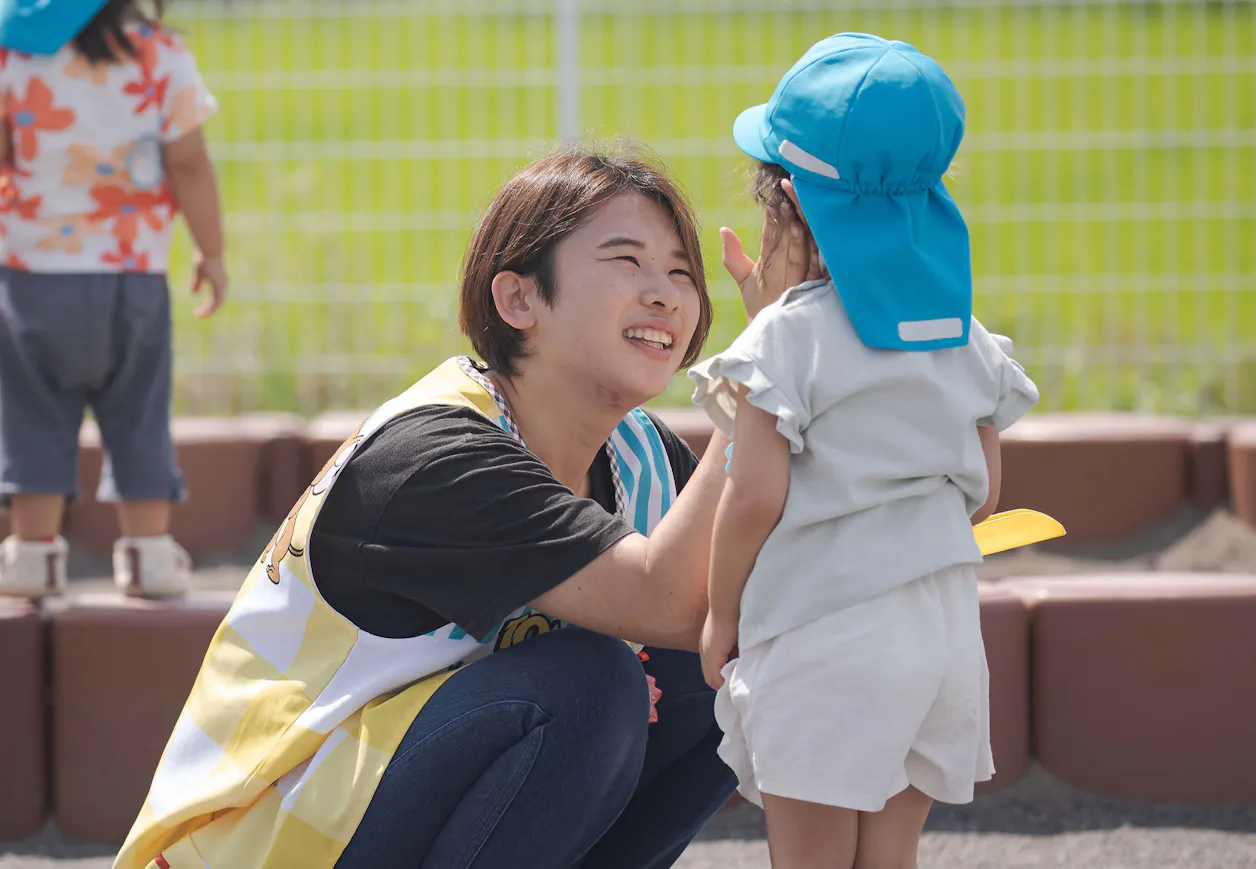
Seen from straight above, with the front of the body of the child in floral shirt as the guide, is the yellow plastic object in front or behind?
behind

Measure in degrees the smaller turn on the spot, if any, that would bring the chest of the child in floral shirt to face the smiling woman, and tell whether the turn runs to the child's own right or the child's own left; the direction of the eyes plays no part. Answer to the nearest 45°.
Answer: approximately 180°

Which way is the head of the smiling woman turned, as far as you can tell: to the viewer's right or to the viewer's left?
to the viewer's right

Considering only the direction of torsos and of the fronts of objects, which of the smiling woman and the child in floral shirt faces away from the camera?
the child in floral shirt

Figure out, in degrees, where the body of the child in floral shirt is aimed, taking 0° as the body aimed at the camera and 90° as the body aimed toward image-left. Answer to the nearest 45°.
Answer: approximately 180°

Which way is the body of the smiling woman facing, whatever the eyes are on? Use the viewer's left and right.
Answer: facing the viewer and to the right of the viewer

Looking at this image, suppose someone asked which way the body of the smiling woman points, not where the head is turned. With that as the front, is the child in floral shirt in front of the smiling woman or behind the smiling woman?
behind

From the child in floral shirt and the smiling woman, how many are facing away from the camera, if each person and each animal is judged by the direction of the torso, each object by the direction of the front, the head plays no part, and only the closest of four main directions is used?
1
